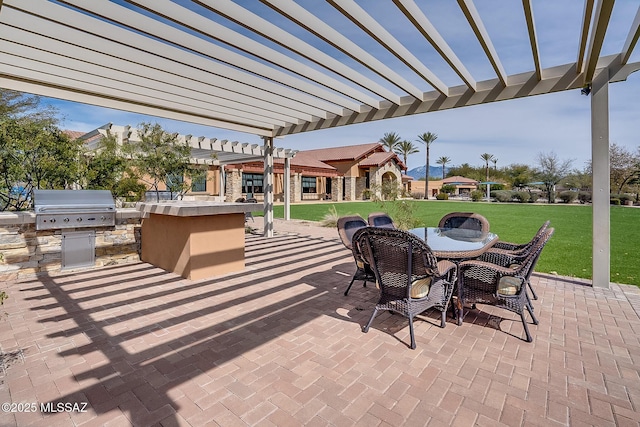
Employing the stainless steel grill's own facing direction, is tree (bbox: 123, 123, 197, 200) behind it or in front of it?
behind

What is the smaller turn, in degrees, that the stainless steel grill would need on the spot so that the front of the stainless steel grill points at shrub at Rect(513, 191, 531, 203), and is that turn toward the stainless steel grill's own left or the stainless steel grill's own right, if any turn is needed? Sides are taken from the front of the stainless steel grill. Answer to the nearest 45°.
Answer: approximately 90° to the stainless steel grill's own left

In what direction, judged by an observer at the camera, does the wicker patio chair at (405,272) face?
facing away from the viewer and to the right of the viewer

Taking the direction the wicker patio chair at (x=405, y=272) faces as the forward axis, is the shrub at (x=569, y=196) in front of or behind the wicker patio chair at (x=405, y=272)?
in front

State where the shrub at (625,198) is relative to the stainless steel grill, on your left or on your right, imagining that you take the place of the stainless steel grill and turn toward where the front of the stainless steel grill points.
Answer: on your left

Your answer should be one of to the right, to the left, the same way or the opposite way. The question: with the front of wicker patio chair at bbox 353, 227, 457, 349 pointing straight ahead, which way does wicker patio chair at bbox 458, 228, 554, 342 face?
to the left

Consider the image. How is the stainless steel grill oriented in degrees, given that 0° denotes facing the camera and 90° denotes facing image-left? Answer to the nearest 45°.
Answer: approximately 0°

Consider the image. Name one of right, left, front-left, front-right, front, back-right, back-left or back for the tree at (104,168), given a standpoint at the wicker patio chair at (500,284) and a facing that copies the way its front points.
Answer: front-left

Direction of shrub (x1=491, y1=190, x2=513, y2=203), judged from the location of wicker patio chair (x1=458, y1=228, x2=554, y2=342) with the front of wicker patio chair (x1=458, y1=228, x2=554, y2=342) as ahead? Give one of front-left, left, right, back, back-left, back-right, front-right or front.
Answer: front-right

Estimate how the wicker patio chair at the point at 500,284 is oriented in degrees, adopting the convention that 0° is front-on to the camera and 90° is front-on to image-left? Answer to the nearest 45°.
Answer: approximately 135°

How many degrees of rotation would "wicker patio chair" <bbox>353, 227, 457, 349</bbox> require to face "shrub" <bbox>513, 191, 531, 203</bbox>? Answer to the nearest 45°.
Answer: approximately 45° to its left

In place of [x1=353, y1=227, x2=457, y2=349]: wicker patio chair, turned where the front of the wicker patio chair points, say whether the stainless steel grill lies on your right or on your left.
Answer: on your left

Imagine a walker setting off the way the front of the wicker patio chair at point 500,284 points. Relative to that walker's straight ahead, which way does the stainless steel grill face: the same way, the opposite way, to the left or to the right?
the opposite way
